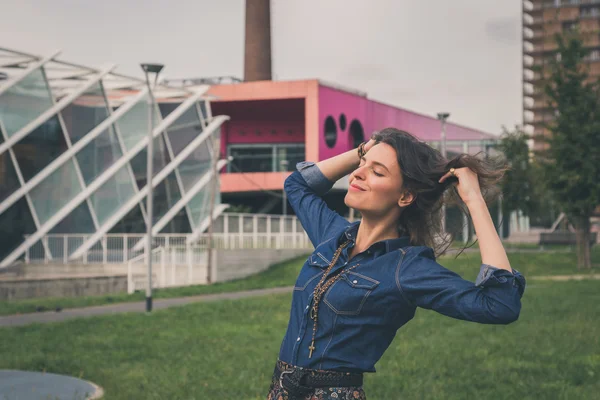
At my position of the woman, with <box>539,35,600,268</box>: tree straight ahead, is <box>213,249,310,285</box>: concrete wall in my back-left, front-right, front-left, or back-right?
front-left

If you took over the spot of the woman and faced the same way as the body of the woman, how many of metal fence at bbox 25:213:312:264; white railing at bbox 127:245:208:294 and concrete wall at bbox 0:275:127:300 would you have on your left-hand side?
0

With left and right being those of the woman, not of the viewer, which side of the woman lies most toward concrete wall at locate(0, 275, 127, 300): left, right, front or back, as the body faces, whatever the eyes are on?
right

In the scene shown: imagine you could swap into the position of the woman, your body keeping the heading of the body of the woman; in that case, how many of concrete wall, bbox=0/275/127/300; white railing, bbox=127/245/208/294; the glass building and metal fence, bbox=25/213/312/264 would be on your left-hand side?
0

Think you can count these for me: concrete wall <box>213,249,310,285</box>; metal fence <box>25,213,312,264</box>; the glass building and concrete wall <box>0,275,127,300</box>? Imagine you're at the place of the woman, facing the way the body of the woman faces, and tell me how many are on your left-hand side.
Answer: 0

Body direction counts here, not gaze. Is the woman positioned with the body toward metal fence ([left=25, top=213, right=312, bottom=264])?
no

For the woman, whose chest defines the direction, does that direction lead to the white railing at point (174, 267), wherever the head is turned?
no

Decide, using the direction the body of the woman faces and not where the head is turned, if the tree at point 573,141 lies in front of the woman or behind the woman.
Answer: behind

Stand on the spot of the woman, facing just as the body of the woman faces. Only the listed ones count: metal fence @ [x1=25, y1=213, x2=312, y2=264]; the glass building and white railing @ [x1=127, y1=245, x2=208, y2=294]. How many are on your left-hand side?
0

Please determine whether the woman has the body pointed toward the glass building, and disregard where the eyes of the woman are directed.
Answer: no

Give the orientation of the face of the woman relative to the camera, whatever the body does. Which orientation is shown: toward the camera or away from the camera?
toward the camera

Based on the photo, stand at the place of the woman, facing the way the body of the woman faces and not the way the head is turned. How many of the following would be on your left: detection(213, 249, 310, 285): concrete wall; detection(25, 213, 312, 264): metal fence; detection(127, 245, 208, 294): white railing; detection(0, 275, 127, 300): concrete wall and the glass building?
0

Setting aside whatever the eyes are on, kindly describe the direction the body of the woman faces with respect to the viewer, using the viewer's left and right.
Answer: facing the viewer and to the left of the viewer

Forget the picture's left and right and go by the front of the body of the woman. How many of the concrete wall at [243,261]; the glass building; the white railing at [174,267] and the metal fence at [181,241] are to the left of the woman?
0
